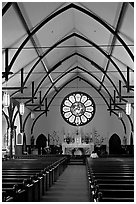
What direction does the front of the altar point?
toward the camera

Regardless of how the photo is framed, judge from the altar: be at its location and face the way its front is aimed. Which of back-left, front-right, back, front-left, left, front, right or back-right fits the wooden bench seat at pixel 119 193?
front

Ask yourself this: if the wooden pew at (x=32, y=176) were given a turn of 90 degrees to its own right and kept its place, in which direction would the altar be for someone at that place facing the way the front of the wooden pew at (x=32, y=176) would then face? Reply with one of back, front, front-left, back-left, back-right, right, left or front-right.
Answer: left

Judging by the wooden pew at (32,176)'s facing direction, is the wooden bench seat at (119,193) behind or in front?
behind

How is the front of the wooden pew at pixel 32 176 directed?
away from the camera

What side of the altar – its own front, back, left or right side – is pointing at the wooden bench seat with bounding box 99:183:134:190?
front
